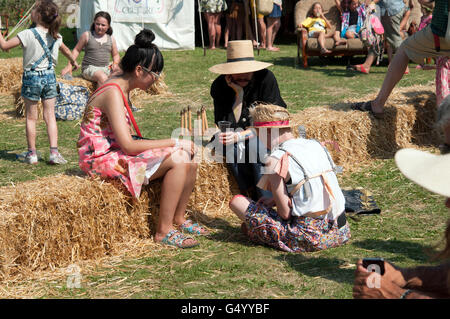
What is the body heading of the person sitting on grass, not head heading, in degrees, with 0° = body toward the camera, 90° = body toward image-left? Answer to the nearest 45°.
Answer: approximately 135°

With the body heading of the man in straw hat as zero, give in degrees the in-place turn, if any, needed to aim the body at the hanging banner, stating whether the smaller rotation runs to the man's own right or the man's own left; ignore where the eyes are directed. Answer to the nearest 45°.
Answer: approximately 180°

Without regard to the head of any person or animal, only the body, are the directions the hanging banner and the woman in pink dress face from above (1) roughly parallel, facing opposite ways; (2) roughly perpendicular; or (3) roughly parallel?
roughly perpendicular

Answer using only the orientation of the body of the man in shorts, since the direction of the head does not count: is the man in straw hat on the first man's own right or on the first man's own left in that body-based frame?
on the first man's own left

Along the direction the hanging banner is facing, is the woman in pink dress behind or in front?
in front

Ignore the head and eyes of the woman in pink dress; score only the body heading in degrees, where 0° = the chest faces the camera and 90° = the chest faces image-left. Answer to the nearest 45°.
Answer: approximately 270°

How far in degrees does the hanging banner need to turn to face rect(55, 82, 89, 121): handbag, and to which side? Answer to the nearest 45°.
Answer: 0° — it already faces it

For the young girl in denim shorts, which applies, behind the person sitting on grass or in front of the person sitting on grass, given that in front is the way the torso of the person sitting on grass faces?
in front

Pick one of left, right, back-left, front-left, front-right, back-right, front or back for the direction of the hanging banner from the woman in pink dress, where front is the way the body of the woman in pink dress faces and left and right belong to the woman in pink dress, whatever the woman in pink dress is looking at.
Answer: left

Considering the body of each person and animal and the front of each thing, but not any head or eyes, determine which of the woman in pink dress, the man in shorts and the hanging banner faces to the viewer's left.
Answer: the man in shorts
